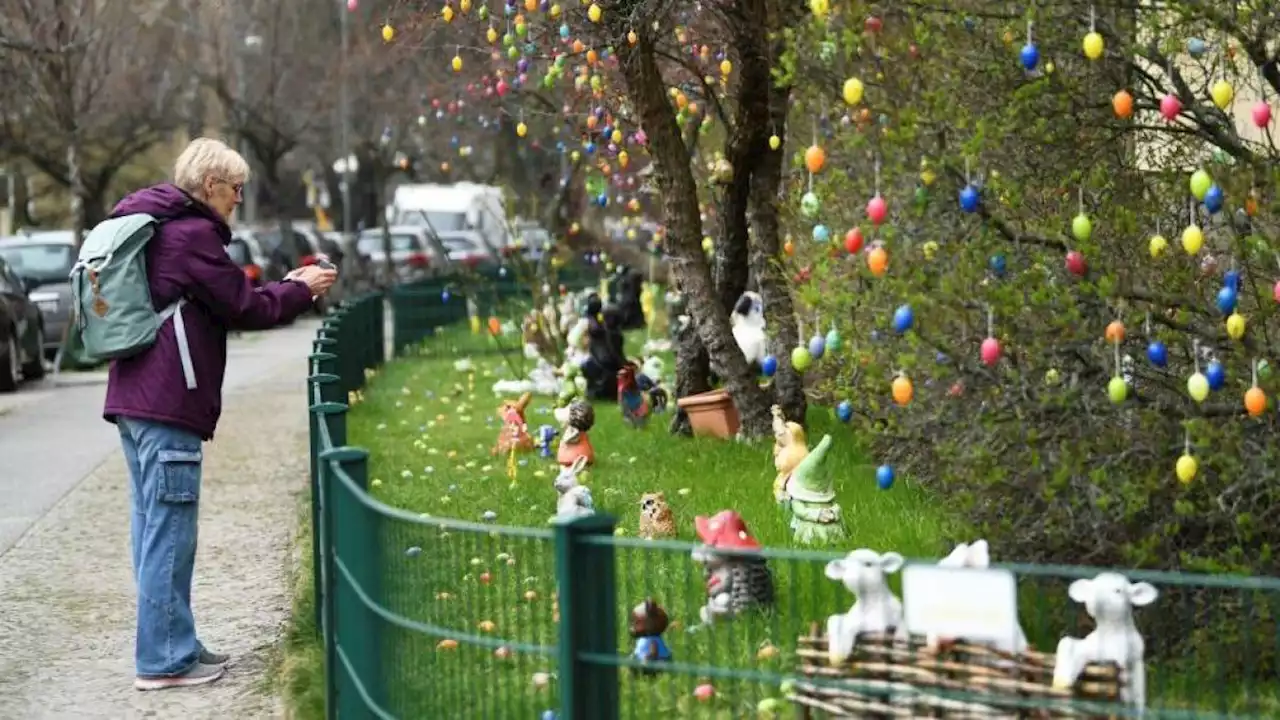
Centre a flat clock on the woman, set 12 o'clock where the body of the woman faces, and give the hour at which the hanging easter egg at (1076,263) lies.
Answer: The hanging easter egg is roughly at 1 o'clock from the woman.

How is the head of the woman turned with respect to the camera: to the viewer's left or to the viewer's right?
to the viewer's right

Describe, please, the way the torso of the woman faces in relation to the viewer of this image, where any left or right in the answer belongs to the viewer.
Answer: facing to the right of the viewer

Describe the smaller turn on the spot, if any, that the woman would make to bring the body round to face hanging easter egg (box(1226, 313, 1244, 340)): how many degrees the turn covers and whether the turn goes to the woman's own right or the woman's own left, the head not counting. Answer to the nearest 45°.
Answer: approximately 45° to the woman's own right

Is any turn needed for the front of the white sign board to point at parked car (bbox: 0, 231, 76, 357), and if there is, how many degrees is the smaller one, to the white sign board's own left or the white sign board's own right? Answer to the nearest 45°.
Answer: approximately 135° to the white sign board's own right

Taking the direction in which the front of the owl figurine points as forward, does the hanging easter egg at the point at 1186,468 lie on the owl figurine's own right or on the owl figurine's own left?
on the owl figurine's own left

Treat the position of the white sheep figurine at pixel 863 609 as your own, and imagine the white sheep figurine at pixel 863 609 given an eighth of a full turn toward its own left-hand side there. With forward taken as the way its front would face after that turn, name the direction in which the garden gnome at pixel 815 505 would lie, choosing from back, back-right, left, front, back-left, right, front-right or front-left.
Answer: back

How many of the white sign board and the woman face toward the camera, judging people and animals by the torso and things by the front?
1

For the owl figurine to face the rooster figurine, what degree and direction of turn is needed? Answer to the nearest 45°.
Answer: approximately 135° to its right

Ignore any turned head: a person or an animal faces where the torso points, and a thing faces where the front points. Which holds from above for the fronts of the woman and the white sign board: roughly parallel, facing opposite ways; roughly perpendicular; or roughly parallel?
roughly perpendicular

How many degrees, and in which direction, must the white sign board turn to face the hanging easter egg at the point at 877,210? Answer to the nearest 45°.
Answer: approximately 180°

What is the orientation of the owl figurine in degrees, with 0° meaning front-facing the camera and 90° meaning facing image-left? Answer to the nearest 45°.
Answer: approximately 45°

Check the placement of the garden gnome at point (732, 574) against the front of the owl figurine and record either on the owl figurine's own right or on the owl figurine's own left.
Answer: on the owl figurine's own left

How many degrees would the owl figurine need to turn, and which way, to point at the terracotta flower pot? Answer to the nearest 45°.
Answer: approximately 135° to its right
